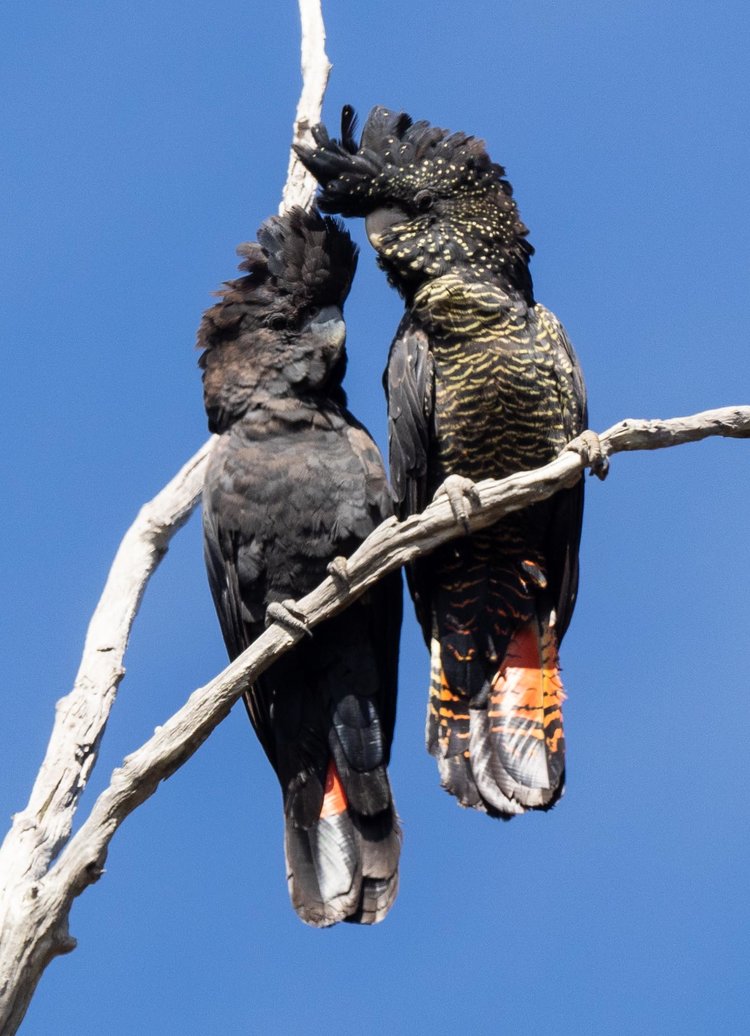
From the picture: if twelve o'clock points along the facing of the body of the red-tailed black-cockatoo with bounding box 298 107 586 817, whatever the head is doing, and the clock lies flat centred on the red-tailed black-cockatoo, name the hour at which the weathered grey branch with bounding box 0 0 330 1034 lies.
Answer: The weathered grey branch is roughly at 3 o'clock from the red-tailed black-cockatoo.

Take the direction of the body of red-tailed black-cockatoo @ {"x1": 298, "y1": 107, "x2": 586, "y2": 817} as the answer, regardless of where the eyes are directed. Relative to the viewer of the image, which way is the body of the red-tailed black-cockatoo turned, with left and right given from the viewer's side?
facing the viewer

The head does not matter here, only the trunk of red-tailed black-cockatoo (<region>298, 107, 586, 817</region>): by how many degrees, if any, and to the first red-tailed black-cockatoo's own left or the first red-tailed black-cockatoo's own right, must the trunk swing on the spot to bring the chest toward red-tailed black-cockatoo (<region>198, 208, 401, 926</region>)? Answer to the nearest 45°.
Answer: approximately 90° to the first red-tailed black-cockatoo's own right
